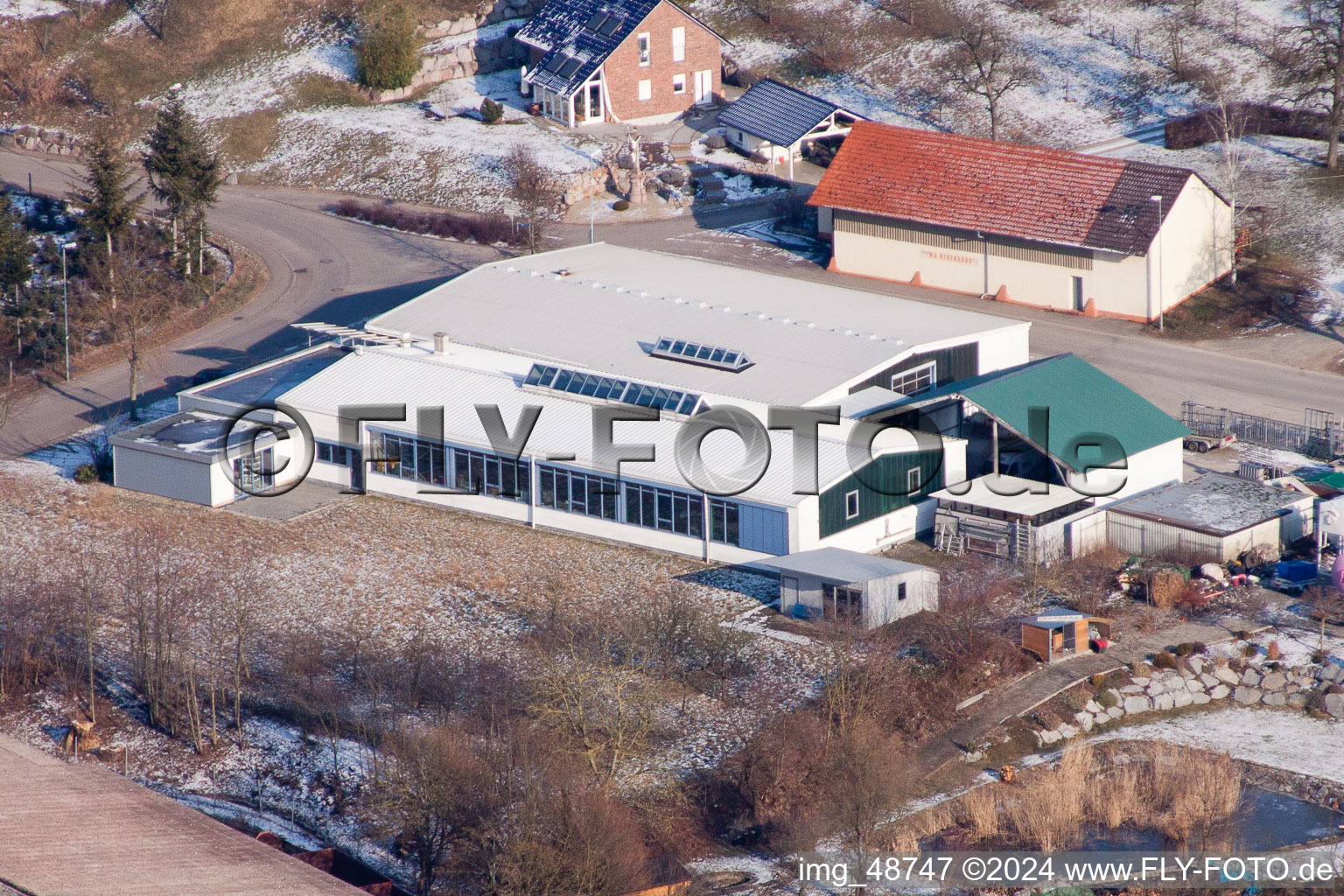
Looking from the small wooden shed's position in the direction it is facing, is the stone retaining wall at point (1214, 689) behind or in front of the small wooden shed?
in front

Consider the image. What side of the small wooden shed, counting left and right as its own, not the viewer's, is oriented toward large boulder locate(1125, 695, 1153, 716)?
front

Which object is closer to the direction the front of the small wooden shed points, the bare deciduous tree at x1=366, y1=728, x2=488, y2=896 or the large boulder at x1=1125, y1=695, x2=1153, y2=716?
the large boulder

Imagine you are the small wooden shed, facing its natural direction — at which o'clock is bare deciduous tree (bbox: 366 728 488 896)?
The bare deciduous tree is roughly at 3 o'clock from the small wooden shed.

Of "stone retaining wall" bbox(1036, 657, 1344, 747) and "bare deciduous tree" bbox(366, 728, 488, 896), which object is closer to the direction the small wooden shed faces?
the stone retaining wall

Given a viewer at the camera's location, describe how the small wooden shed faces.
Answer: facing the viewer and to the right of the viewer

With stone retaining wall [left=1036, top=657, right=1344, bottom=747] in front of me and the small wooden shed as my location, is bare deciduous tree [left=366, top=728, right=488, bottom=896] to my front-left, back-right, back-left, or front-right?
back-right
